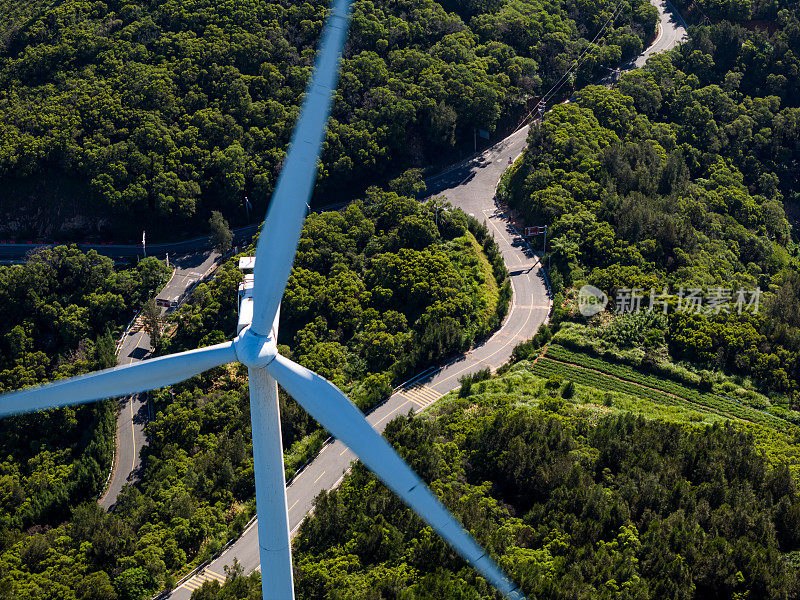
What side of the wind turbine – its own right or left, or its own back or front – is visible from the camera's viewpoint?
front
